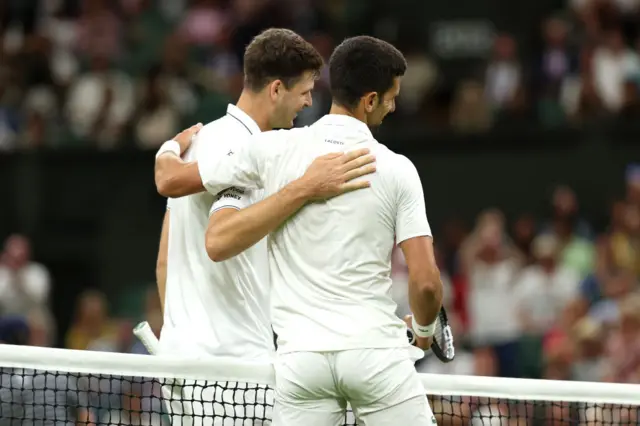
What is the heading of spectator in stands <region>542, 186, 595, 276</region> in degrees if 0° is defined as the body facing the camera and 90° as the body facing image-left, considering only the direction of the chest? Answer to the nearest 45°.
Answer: approximately 0°

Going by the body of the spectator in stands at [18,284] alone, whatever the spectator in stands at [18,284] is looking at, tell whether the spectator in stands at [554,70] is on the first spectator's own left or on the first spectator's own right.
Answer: on the first spectator's own left

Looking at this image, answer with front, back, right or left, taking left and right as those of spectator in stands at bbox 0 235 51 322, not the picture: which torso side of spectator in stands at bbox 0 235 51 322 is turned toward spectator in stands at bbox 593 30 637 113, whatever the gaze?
left

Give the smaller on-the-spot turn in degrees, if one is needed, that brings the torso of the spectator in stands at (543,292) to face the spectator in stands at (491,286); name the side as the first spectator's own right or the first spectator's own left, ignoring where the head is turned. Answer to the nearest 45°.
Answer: approximately 90° to the first spectator's own right

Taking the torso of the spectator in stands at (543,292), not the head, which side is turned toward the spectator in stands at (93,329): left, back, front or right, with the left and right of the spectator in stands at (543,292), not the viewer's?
right
